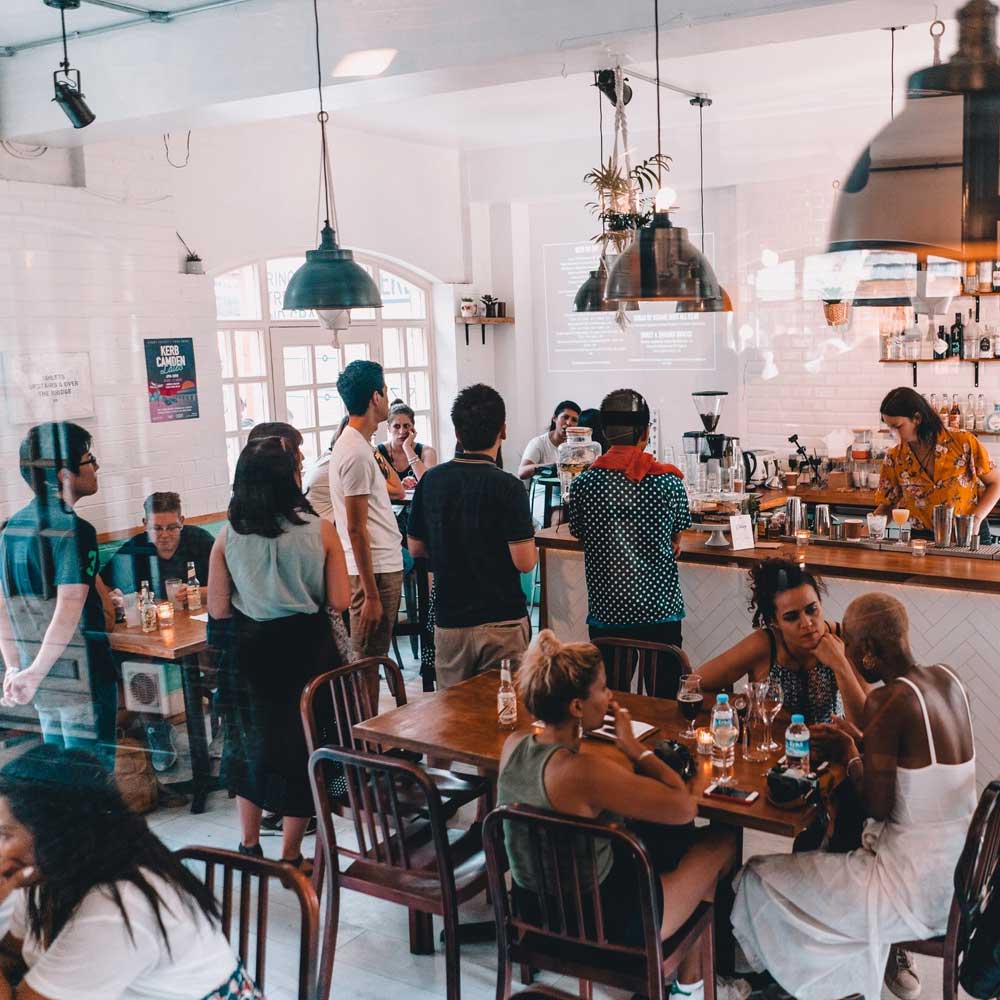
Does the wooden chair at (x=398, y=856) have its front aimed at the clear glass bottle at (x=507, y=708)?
yes

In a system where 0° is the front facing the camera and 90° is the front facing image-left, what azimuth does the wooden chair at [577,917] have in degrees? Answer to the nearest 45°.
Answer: approximately 225°

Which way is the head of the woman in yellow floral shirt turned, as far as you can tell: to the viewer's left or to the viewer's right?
to the viewer's left

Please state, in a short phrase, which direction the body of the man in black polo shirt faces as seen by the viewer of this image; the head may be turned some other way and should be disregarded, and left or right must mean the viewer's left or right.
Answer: facing away from the viewer

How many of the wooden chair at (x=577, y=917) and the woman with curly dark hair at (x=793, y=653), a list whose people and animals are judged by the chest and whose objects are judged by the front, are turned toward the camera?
1

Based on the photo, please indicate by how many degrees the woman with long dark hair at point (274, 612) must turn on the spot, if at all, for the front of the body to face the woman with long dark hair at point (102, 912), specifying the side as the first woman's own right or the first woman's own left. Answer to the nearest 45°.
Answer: approximately 180°

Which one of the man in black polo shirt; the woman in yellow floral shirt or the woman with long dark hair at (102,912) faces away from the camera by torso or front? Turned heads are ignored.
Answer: the man in black polo shirt

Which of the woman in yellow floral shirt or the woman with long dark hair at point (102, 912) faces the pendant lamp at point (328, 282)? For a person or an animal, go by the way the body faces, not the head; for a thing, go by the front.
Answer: the woman in yellow floral shirt

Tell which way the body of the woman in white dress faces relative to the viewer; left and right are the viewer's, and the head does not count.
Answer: facing away from the viewer and to the left of the viewer

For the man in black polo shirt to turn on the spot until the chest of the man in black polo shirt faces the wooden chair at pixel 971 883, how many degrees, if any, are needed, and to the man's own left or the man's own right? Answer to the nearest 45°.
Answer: approximately 135° to the man's own right

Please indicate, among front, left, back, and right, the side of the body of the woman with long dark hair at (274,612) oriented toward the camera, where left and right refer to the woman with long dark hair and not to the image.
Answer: back

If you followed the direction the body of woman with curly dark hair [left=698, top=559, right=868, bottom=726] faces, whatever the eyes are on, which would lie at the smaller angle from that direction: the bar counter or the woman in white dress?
the woman in white dress

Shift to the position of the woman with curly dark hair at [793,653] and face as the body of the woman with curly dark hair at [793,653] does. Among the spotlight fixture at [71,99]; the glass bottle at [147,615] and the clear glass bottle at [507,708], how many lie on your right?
3

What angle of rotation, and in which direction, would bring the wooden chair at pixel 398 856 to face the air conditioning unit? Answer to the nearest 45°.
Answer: approximately 90° to its left
